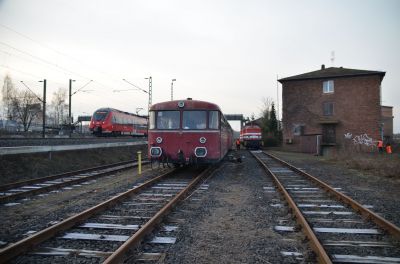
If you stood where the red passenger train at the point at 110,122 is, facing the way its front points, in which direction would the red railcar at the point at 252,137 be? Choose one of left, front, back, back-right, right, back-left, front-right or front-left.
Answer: back-left

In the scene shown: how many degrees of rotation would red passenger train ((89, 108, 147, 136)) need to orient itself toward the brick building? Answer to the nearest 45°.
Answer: approximately 135° to its left

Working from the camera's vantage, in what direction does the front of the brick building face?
facing the viewer

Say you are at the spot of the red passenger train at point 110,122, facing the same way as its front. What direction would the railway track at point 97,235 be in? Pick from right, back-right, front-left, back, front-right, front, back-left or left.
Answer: front-left

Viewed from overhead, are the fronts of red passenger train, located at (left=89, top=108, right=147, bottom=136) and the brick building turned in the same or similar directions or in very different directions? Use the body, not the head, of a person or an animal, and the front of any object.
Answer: same or similar directions

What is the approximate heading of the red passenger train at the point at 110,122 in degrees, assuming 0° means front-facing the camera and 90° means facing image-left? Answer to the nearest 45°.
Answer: approximately 45°

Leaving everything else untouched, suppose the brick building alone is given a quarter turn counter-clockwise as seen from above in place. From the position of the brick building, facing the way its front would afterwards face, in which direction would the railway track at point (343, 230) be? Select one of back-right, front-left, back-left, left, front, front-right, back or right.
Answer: right

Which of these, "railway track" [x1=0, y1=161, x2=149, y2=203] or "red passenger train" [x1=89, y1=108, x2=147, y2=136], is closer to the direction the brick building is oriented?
the railway track

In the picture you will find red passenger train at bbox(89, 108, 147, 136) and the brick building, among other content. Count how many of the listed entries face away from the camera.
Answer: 0

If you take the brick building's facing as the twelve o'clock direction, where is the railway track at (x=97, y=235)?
The railway track is roughly at 12 o'clock from the brick building.
